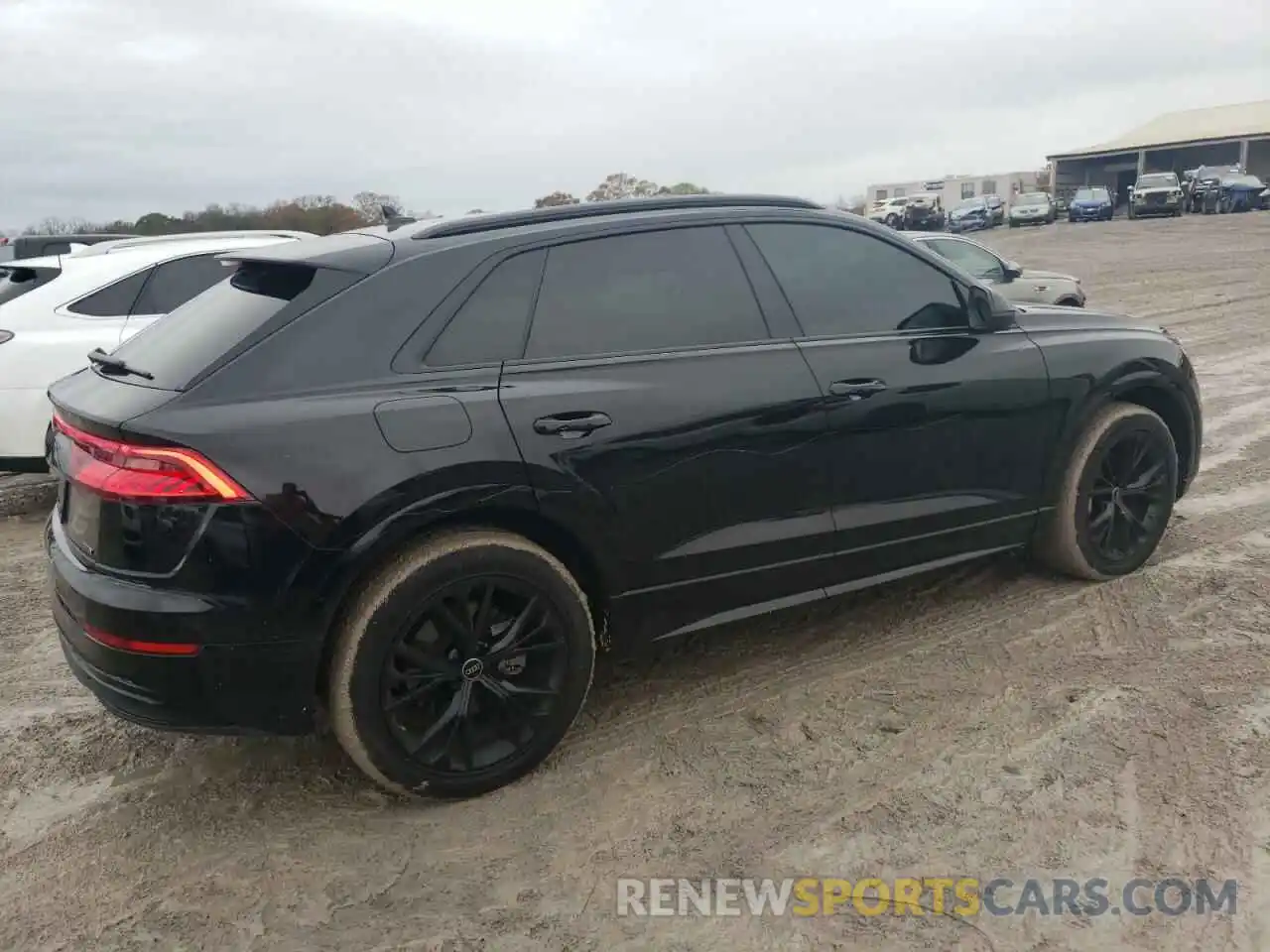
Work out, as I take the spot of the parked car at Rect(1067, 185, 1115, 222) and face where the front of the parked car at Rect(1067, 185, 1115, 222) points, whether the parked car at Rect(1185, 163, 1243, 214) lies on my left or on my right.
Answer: on my left

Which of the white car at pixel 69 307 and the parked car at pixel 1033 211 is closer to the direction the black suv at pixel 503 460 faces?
the parked car

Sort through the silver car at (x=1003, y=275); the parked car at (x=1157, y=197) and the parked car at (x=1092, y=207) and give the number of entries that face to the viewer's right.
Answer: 1

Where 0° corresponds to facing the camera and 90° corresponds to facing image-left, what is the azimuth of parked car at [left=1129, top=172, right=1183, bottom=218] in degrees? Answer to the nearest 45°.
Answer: approximately 0°

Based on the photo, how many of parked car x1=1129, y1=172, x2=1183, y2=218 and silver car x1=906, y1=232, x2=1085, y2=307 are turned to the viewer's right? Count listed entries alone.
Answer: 1

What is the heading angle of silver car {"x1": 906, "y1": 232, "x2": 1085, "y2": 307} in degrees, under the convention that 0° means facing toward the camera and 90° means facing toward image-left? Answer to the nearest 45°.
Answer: approximately 270°

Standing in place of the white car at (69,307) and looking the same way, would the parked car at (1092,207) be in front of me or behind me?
in front

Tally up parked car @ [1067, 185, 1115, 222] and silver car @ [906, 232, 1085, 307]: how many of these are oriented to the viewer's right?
1

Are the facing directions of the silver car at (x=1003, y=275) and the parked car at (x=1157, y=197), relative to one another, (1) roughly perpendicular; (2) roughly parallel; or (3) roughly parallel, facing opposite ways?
roughly perpendicular

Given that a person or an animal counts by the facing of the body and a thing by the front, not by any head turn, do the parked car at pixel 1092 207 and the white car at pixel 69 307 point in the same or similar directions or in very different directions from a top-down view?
very different directions

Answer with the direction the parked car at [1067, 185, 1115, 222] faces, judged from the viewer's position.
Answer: facing the viewer

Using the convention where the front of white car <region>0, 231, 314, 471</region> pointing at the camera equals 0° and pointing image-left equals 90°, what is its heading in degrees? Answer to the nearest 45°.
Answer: approximately 225°

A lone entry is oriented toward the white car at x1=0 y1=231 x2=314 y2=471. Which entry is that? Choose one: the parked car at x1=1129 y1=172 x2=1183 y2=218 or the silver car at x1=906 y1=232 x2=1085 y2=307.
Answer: the parked car
